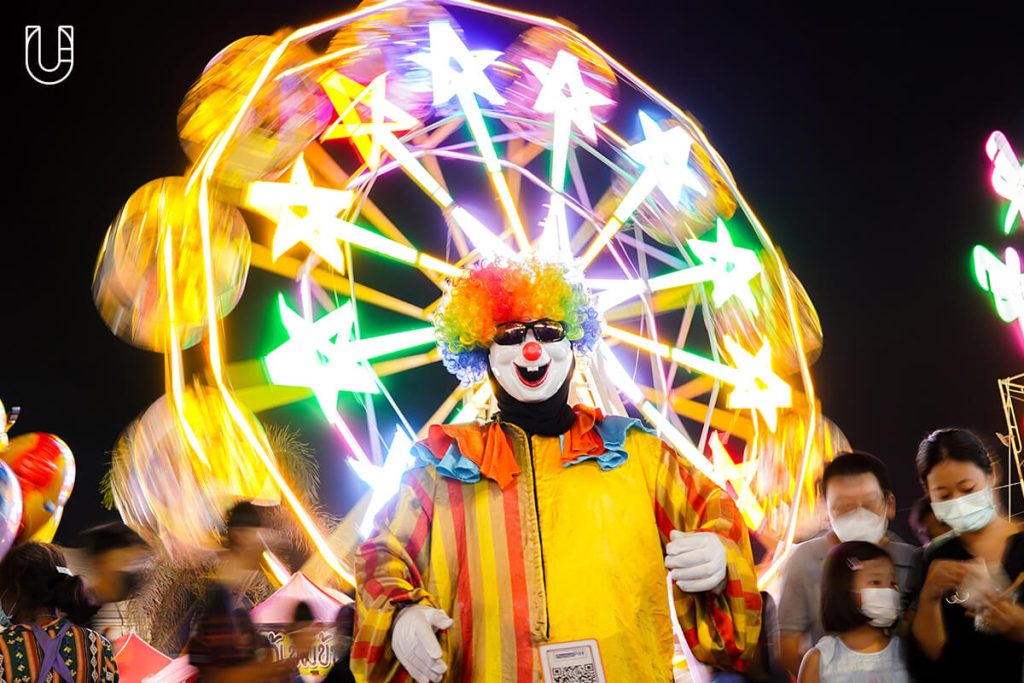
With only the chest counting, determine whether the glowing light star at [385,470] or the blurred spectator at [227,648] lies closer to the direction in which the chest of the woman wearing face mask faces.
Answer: the blurred spectator

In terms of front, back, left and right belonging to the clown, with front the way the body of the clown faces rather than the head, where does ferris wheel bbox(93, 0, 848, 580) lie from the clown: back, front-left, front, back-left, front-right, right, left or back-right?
back

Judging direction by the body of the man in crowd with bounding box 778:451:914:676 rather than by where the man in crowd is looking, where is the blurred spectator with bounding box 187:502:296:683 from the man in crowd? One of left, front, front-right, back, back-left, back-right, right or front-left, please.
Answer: front-right

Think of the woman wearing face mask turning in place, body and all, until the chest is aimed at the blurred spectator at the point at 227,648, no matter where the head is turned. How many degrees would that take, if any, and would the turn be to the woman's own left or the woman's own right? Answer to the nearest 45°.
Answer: approximately 45° to the woman's own right

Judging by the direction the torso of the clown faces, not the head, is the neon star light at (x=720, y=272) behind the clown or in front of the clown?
behind

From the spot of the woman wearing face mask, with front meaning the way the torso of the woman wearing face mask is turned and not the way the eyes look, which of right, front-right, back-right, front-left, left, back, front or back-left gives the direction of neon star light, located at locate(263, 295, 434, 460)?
back-right

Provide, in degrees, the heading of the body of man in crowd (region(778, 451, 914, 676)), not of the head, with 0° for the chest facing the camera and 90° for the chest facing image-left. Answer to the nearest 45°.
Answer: approximately 0°

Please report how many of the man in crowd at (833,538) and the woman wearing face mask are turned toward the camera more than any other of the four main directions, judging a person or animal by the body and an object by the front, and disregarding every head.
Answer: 2

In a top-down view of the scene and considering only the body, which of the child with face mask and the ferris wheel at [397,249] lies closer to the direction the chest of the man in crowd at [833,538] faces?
the child with face mask

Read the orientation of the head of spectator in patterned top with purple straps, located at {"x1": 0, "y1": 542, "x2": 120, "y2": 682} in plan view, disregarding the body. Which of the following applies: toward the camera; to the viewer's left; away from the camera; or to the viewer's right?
away from the camera
